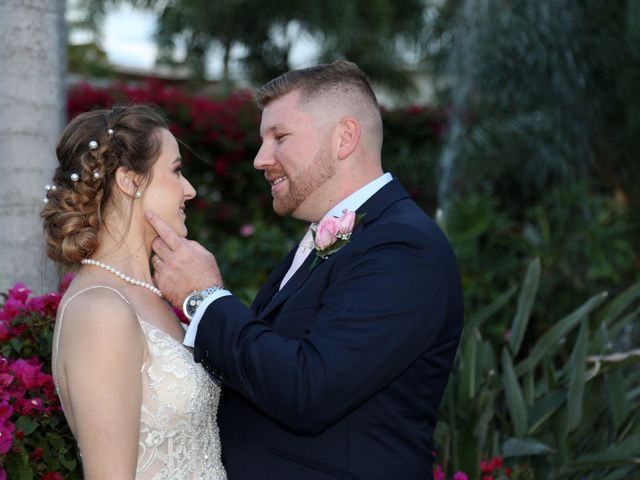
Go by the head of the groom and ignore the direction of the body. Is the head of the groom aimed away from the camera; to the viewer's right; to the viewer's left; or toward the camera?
to the viewer's left

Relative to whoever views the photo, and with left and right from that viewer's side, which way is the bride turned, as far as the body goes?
facing to the right of the viewer

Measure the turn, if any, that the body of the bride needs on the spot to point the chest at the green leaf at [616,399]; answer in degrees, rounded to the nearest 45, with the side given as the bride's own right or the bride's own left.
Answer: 0° — they already face it

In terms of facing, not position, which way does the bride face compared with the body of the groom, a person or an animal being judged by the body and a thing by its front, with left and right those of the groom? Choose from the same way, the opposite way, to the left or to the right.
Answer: the opposite way

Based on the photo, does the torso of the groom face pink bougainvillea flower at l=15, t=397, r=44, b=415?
yes

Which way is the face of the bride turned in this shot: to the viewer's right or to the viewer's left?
to the viewer's right

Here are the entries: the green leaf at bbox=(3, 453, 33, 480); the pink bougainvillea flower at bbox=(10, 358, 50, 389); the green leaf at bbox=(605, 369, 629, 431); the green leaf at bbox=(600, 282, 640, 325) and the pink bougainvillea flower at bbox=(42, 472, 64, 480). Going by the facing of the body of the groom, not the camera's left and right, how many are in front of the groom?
3

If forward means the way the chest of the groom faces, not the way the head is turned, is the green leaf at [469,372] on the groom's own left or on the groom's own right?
on the groom's own right

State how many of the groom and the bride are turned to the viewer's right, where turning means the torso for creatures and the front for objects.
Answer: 1

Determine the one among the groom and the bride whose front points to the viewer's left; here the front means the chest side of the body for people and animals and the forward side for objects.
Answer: the groom

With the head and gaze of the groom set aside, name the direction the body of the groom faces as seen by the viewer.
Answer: to the viewer's left

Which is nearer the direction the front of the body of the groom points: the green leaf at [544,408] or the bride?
the bride

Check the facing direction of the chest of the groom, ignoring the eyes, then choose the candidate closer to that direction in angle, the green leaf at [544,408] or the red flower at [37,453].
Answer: the red flower

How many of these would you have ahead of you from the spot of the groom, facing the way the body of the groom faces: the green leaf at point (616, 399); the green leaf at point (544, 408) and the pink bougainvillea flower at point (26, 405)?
1
